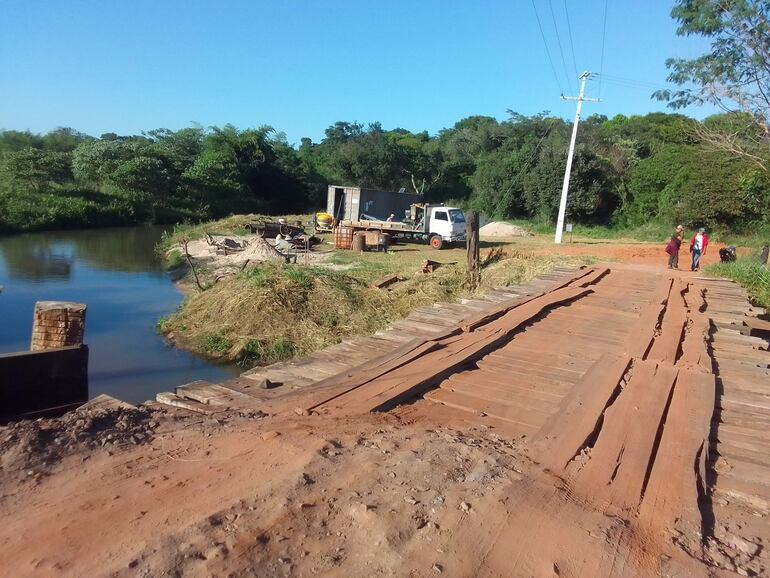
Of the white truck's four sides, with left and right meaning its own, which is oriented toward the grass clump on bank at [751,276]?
front

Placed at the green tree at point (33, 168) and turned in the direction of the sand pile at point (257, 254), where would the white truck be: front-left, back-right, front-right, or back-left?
front-left

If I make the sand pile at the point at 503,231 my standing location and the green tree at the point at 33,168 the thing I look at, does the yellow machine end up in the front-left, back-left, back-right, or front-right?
front-left

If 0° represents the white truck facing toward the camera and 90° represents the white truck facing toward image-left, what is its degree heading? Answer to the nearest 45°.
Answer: approximately 315°

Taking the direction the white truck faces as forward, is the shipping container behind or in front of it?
behind

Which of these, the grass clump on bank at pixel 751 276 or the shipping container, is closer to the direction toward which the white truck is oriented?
the grass clump on bank

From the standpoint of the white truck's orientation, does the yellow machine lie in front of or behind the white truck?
behind

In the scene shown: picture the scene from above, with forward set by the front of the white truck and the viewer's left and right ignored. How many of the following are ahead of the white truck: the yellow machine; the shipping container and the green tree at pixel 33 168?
0

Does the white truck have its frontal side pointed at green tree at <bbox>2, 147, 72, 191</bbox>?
no
